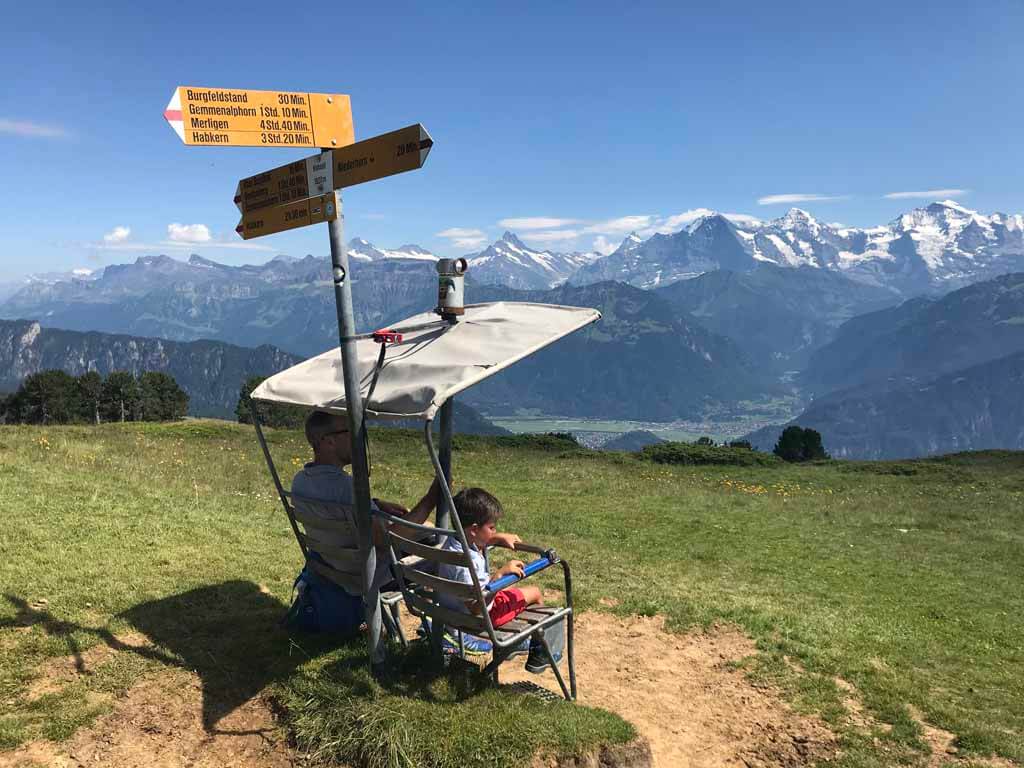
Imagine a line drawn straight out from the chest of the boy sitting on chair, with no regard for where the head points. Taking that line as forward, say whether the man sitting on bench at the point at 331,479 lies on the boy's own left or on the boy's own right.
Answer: on the boy's own left

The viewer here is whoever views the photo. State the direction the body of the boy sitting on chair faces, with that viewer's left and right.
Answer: facing away from the viewer and to the right of the viewer

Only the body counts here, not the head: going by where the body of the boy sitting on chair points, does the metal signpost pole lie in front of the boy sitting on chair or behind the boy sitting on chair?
behind
